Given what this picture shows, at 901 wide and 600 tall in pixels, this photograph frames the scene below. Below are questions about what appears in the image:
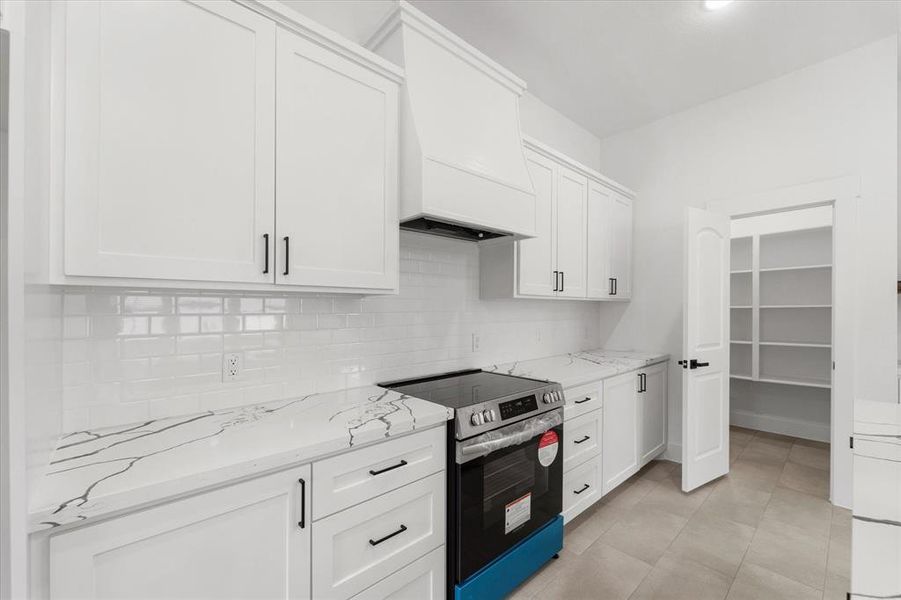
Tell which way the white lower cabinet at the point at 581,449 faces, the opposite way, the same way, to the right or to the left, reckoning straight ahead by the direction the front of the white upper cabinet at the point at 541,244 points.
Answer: the same way

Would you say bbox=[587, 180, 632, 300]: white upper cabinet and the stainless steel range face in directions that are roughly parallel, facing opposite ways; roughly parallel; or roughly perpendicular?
roughly parallel

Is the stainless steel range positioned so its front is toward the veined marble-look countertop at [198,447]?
no

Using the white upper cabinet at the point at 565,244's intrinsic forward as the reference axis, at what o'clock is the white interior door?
The white interior door is roughly at 10 o'clock from the white upper cabinet.

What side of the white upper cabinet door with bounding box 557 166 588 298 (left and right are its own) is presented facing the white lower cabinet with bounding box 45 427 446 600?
right

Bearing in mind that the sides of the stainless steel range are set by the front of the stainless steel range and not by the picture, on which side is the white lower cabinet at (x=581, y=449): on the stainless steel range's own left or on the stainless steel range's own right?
on the stainless steel range's own left

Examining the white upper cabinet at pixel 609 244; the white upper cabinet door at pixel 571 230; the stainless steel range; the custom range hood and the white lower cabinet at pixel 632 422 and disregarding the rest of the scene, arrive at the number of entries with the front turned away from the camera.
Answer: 0

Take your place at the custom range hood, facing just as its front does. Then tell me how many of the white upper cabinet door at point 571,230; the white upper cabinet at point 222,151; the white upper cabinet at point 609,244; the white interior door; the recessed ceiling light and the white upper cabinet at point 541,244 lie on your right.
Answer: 1

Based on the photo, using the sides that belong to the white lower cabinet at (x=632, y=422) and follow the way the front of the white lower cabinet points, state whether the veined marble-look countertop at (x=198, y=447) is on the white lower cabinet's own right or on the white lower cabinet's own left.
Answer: on the white lower cabinet's own right

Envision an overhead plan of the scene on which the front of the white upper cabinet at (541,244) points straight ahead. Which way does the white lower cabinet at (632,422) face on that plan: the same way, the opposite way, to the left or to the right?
the same way

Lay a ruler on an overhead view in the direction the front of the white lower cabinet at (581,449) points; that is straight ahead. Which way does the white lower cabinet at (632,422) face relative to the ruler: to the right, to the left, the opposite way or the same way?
the same way

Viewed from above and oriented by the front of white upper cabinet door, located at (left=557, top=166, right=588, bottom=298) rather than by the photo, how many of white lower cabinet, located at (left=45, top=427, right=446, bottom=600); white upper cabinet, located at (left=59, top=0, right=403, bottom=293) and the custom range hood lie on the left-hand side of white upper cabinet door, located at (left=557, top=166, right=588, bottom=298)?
0

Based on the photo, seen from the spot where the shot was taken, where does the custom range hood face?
facing the viewer and to the right of the viewer

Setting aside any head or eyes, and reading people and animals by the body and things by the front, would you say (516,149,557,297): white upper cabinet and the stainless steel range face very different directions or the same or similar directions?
same or similar directions
